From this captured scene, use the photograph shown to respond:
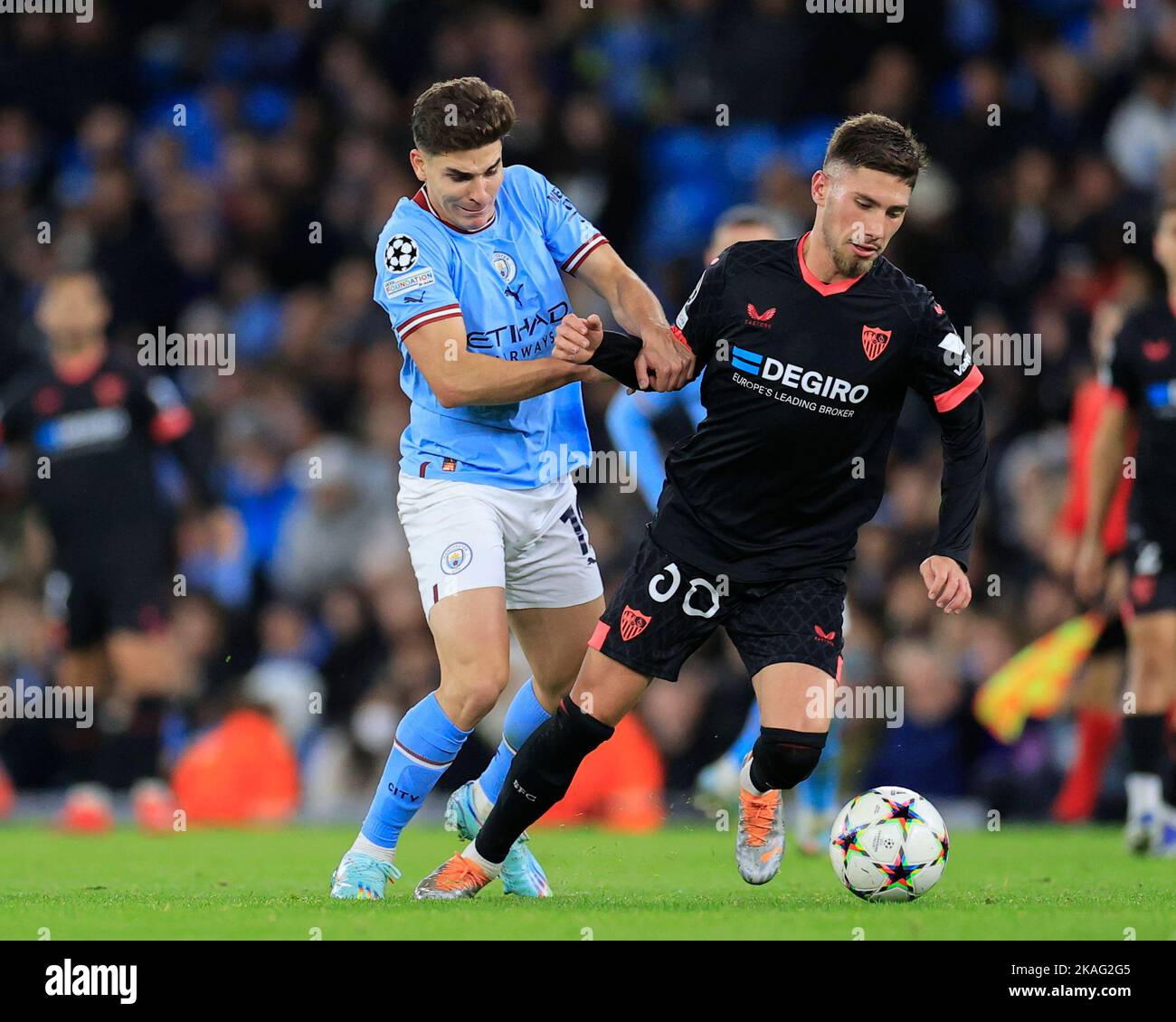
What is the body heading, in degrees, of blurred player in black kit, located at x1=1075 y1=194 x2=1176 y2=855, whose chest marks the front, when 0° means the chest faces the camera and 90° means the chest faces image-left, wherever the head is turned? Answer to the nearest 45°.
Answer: approximately 0°

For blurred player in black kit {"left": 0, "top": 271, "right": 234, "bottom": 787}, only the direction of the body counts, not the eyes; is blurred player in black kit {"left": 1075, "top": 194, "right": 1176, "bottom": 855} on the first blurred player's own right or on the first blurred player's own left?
on the first blurred player's own left

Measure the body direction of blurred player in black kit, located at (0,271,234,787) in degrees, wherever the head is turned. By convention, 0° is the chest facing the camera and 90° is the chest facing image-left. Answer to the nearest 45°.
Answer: approximately 0°

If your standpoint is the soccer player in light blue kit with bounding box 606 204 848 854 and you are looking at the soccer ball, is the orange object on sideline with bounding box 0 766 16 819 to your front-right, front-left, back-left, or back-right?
back-right

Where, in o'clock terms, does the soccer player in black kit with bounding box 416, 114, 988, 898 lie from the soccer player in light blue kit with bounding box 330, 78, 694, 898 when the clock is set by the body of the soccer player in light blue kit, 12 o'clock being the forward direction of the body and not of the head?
The soccer player in black kit is roughly at 11 o'clock from the soccer player in light blue kit.

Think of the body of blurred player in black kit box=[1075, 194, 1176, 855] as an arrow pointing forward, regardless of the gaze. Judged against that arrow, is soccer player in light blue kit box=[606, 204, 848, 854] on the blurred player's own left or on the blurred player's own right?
on the blurred player's own right
